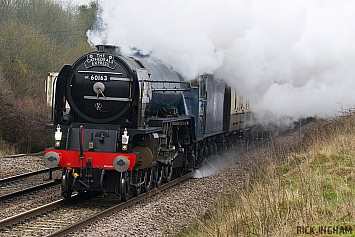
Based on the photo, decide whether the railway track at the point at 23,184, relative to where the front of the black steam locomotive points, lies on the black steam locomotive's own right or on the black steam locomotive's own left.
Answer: on the black steam locomotive's own right

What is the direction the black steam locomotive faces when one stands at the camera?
facing the viewer and to the left of the viewer
